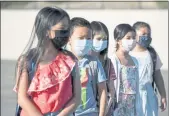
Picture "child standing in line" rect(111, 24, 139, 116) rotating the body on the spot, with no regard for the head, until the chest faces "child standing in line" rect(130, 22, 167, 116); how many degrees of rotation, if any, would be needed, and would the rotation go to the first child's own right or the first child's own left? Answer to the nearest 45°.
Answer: approximately 90° to the first child's own left

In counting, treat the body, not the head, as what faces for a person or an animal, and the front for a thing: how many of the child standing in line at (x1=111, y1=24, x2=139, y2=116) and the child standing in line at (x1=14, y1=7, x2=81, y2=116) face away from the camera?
0

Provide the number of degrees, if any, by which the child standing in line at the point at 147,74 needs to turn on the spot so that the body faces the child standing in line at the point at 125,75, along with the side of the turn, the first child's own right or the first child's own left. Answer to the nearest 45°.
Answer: approximately 45° to the first child's own right

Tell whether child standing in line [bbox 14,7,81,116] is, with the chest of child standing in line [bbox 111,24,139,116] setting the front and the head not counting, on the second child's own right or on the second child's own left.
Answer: on the second child's own right

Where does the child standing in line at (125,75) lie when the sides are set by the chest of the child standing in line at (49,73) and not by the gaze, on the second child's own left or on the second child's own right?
on the second child's own left

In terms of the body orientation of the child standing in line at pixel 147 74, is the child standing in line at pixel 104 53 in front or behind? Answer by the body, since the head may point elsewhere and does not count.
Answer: in front
